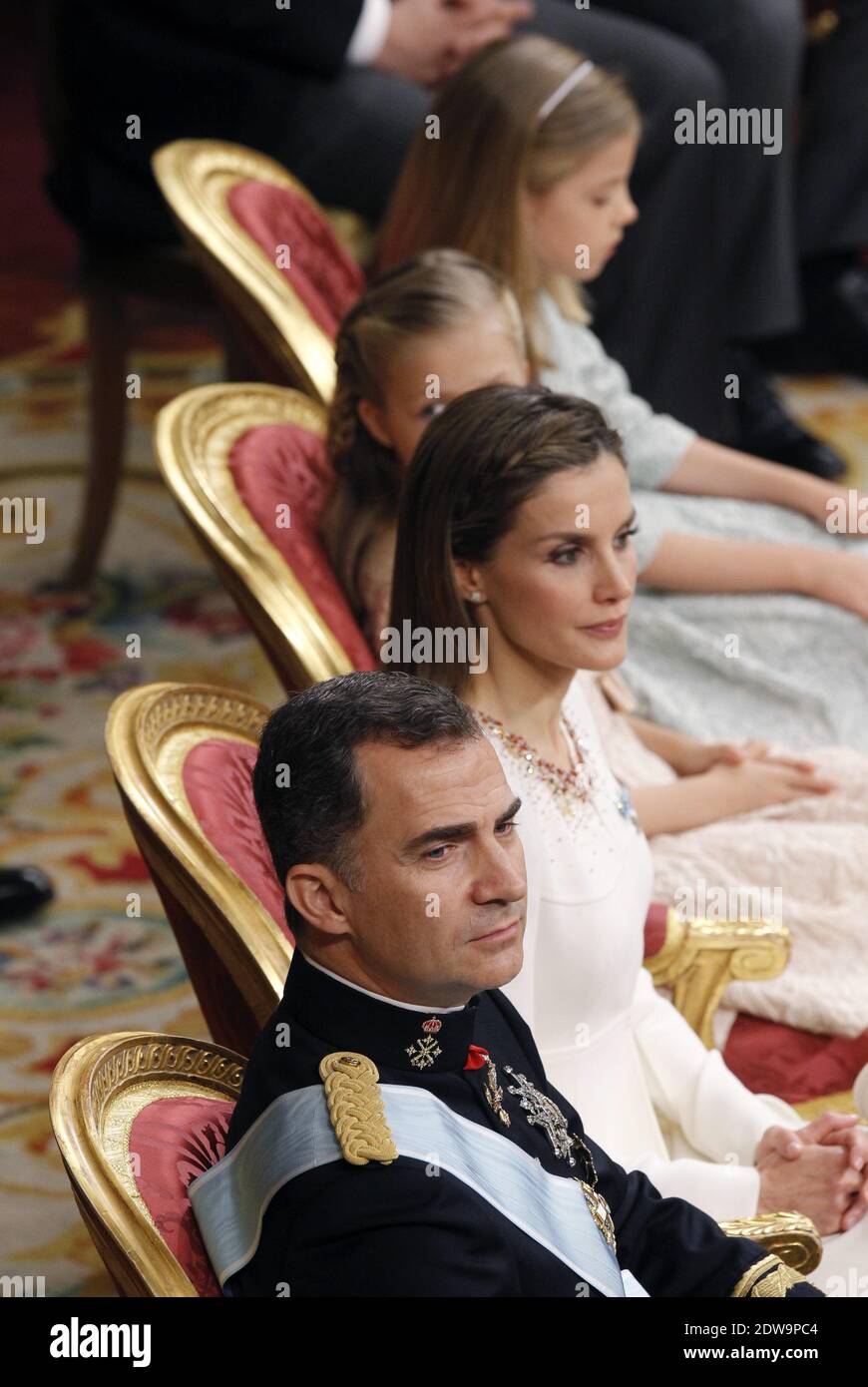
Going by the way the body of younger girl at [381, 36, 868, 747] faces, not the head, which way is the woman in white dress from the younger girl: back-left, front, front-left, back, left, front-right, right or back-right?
right

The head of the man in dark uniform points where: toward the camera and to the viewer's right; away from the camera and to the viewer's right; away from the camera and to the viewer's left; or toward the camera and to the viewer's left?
toward the camera and to the viewer's right

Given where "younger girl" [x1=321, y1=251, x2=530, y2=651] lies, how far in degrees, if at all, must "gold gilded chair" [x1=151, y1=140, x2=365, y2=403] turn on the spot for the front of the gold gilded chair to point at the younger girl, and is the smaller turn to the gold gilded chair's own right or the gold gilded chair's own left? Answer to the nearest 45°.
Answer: approximately 45° to the gold gilded chair's own right

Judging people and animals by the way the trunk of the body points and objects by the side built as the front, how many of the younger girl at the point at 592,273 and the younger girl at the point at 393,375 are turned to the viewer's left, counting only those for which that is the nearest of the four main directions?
0

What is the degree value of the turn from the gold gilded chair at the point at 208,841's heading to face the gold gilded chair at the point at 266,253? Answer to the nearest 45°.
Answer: approximately 135° to its left

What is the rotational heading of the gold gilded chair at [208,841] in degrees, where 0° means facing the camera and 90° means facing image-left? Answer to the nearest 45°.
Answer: approximately 315°

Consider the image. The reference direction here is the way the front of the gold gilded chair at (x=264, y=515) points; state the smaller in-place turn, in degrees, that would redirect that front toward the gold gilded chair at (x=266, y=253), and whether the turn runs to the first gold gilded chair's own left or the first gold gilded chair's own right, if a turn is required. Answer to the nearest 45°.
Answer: approximately 135° to the first gold gilded chair's own left

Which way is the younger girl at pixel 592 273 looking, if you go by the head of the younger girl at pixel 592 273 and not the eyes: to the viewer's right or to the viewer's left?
to the viewer's right

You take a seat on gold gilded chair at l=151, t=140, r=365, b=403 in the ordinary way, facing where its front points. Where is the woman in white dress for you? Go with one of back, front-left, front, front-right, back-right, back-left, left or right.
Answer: front-right

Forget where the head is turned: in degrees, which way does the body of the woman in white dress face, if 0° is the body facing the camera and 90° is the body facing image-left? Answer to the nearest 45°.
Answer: approximately 315°

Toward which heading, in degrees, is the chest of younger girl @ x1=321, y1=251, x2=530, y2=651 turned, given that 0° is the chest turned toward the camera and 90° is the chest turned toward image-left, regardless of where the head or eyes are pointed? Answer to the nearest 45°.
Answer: approximately 315°

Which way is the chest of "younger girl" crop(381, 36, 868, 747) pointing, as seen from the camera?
to the viewer's right
